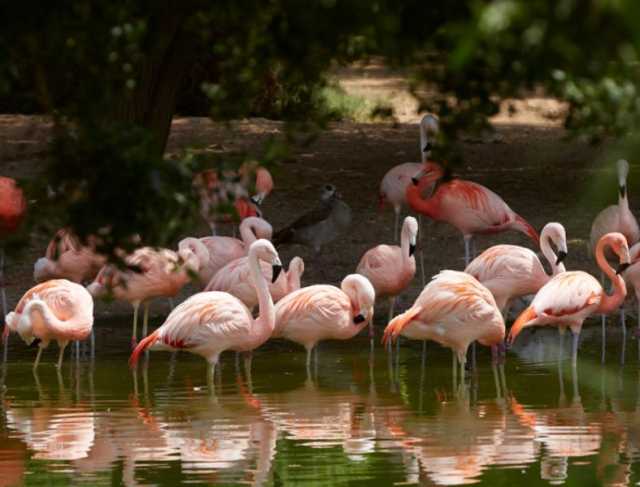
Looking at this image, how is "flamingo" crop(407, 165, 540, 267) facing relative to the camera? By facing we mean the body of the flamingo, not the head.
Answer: to the viewer's left

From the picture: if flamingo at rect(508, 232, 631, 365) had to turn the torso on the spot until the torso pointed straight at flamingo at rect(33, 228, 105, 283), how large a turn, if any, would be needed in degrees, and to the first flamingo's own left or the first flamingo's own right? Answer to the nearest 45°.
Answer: approximately 180°

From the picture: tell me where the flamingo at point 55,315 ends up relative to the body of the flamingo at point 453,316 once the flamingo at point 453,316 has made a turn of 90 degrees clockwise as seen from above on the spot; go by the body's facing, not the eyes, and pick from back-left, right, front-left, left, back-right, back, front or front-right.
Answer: right

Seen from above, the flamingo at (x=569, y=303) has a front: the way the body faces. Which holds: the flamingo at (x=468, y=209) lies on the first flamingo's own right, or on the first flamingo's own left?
on the first flamingo's own left

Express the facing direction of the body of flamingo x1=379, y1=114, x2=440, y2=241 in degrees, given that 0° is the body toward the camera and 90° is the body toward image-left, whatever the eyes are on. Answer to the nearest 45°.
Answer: approximately 270°

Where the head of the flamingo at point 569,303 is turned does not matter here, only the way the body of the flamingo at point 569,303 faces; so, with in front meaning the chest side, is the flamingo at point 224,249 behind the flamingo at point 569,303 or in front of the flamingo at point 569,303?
behind

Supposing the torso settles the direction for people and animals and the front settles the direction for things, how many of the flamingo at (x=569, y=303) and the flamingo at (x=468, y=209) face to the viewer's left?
1

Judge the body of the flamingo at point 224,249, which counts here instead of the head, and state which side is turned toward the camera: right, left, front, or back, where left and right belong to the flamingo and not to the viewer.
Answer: right

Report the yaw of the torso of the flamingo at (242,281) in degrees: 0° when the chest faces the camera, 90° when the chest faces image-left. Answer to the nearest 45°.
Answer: approximately 270°

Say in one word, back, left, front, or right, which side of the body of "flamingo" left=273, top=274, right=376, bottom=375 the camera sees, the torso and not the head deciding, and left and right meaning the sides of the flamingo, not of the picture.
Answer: right

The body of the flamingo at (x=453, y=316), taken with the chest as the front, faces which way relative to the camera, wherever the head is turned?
to the viewer's right

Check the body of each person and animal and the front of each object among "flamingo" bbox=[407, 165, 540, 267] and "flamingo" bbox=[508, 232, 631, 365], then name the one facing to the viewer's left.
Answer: "flamingo" bbox=[407, 165, 540, 267]

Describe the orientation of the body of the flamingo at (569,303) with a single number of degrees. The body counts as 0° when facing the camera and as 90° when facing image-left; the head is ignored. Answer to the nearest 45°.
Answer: approximately 270°

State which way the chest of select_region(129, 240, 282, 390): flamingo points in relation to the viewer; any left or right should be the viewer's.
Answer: facing to the right of the viewer
